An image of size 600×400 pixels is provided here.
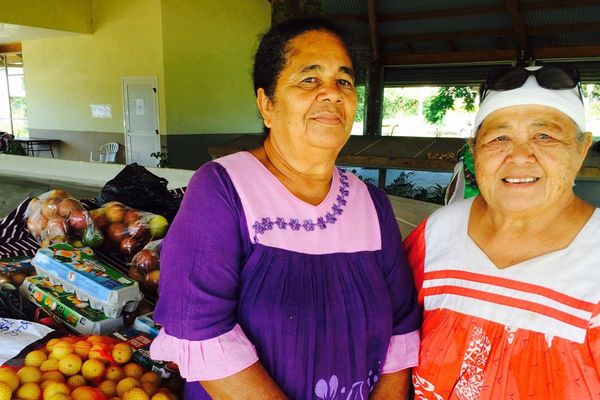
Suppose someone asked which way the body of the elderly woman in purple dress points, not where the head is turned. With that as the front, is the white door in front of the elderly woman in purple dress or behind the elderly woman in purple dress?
behind

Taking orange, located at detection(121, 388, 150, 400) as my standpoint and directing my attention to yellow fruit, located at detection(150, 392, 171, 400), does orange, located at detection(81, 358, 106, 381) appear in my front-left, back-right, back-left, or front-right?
back-left

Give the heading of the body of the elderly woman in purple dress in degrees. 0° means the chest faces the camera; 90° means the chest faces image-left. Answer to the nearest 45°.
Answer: approximately 315°
